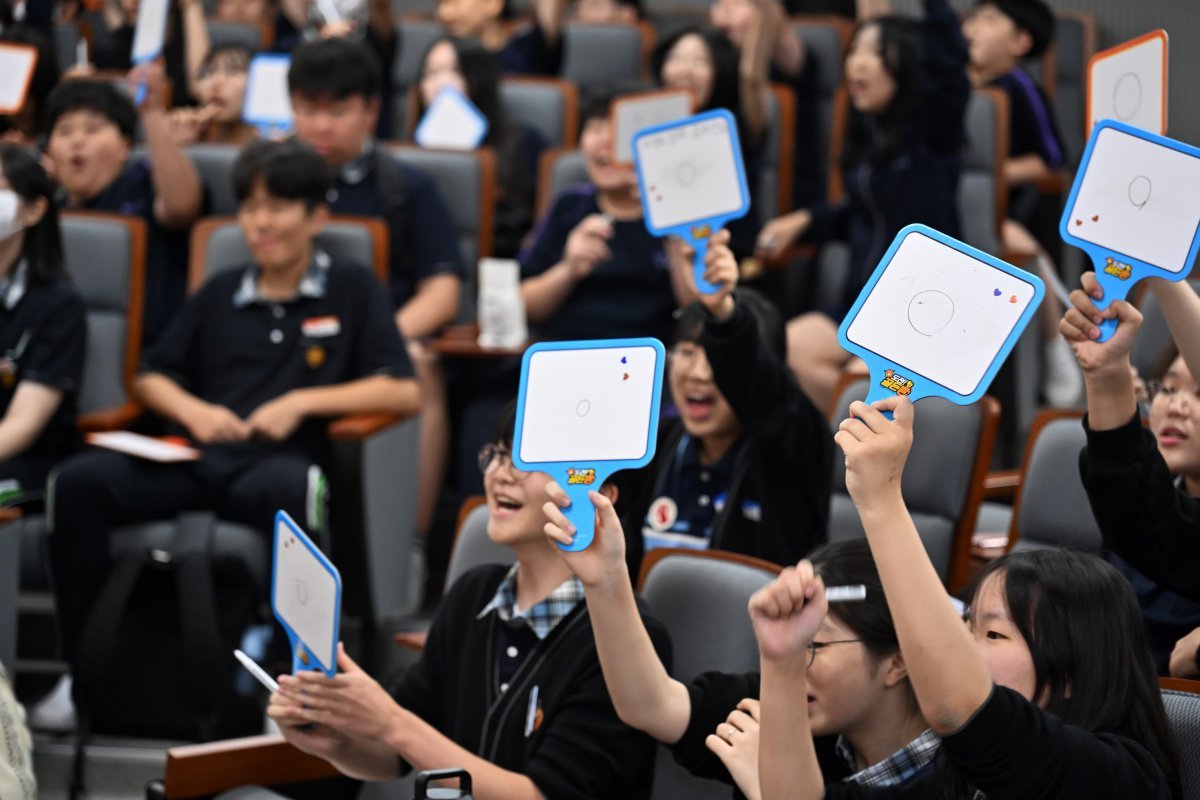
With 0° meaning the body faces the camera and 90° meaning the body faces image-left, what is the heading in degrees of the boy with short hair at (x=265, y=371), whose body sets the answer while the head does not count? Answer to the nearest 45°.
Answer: approximately 45°

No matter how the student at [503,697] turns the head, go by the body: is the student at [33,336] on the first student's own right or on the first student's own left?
on the first student's own right

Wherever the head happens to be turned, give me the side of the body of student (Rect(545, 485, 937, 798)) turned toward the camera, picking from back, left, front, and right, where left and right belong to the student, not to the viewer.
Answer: left

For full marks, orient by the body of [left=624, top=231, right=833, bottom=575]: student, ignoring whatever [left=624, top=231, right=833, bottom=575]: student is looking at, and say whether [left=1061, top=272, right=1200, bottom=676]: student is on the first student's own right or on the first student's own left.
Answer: on the first student's own left

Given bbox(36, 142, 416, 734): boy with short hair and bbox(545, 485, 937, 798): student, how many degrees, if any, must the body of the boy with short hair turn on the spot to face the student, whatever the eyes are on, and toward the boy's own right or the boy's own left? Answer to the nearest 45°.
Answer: approximately 45° to the boy's own left

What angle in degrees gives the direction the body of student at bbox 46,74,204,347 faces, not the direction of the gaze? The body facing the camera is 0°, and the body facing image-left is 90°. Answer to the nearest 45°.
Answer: approximately 45°

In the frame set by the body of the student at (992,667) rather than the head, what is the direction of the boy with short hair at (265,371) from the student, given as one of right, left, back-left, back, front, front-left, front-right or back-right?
front-right

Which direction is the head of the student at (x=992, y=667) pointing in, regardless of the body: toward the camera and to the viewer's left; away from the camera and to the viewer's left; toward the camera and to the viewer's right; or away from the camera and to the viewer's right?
toward the camera and to the viewer's left
